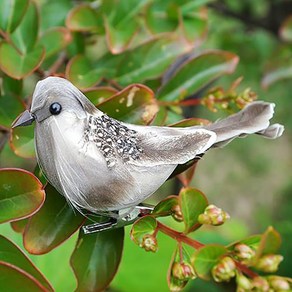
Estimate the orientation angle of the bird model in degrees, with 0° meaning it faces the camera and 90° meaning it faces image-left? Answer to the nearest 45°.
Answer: approximately 90°
